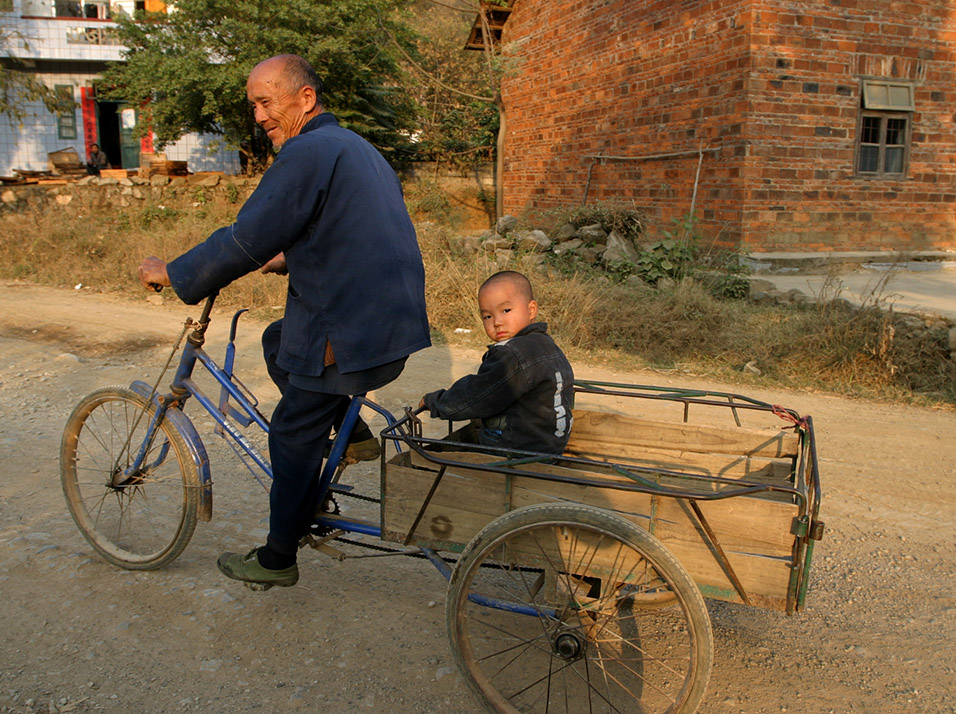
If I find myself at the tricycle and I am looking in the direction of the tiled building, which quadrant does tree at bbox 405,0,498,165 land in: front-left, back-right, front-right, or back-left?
front-right

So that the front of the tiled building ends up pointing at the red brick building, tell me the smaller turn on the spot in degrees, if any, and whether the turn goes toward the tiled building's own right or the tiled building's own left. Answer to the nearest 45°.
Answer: approximately 45° to the tiled building's own left

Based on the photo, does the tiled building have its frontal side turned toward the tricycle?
yes

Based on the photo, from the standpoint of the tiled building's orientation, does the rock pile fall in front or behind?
in front

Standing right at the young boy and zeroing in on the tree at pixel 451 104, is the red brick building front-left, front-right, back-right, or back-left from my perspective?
front-right

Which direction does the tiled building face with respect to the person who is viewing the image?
facing the viewer

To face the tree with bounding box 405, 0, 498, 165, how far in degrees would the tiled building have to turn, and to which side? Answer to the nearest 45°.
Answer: approximately 45° to its left

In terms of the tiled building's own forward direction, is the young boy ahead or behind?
ahead

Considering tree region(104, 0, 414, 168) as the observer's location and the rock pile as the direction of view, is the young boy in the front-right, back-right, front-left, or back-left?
front-right
